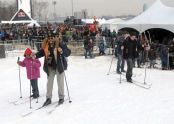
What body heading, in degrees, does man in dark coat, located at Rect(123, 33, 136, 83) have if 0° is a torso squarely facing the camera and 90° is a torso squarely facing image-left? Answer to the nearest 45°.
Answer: approximately 315°

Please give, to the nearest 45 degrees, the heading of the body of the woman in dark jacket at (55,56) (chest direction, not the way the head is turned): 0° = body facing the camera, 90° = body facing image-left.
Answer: approximately 45°

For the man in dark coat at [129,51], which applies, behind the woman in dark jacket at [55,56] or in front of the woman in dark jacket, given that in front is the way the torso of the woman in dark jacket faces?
behind

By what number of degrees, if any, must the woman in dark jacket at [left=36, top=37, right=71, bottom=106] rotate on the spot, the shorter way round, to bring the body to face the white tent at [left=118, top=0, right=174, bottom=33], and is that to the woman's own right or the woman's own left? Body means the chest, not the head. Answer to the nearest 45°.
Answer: approximately 180°

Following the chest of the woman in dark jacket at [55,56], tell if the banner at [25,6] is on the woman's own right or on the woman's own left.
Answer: on the woman's own right

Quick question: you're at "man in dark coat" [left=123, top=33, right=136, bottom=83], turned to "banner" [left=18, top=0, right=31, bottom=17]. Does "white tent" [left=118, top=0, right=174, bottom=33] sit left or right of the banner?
right

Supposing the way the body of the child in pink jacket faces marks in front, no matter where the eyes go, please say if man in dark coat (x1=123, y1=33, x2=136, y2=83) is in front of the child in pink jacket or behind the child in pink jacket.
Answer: behind

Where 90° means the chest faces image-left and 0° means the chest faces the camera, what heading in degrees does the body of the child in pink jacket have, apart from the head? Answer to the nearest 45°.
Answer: approximately 45°

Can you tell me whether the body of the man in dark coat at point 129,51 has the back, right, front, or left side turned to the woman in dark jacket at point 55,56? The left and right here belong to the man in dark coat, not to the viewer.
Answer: right

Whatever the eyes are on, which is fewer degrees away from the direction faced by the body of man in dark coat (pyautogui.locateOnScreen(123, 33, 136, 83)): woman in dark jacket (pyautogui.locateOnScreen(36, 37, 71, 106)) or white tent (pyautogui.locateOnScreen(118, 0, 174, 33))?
the woman in dark jacket
